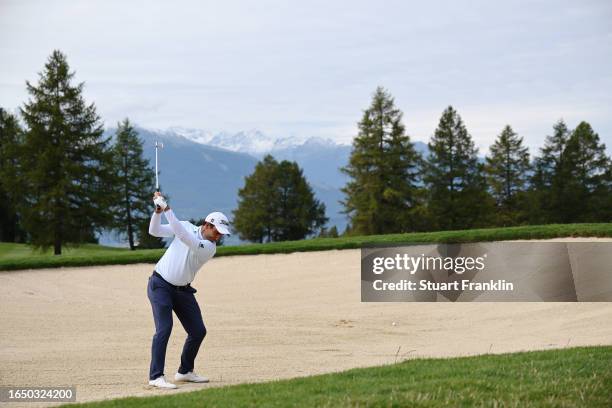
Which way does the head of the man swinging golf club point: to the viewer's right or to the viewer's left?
to the viewer's right

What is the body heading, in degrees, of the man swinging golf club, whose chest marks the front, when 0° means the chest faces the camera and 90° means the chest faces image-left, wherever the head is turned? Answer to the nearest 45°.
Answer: approximately 315°

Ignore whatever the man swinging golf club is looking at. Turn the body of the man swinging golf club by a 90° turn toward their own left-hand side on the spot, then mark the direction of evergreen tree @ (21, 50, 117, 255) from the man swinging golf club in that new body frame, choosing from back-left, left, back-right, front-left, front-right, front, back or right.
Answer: front-left
